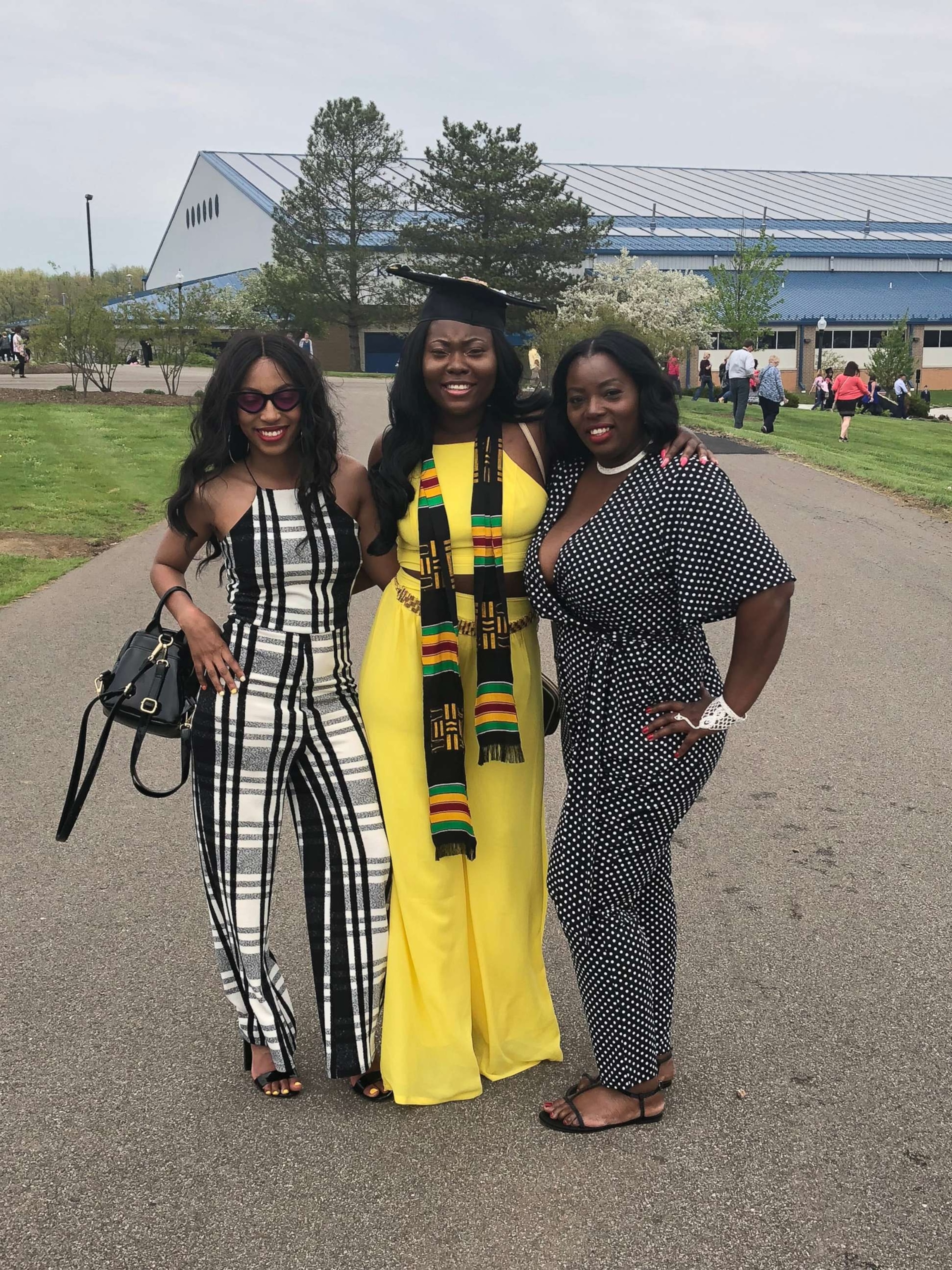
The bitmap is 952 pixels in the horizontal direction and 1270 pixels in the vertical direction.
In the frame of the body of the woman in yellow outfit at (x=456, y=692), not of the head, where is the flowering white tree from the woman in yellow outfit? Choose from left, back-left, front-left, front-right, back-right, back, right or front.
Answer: back

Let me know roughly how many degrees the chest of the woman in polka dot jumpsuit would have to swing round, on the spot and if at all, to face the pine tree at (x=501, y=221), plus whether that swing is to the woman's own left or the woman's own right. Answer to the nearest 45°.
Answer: approximately 135° to the woman's own right

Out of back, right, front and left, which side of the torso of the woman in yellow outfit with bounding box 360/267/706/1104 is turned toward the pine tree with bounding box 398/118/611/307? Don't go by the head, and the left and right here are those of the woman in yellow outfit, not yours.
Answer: back

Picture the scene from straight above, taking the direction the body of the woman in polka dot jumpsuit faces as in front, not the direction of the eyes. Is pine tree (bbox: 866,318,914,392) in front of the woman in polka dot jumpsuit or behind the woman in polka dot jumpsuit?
behind

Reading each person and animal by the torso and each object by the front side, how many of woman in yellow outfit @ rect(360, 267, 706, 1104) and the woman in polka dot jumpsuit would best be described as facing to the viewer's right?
0

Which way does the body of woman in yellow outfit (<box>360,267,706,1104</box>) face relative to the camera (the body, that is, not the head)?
toward the camera
